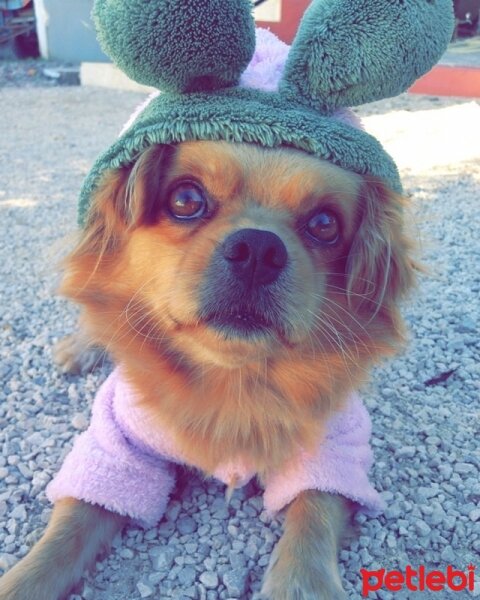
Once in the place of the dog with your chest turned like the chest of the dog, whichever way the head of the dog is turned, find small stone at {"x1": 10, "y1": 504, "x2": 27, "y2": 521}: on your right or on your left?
on your right

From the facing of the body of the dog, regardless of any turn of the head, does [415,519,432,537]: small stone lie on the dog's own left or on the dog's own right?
on the dog's own left

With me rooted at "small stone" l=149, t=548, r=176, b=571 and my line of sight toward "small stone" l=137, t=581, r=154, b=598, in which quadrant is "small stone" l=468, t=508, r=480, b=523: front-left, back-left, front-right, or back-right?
back-left

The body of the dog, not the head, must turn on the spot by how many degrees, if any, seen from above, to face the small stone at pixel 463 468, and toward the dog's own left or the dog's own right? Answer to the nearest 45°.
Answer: approximately 90° to the dog's own left

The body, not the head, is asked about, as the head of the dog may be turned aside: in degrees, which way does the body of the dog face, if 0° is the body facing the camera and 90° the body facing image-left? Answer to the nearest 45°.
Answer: approximately 0°

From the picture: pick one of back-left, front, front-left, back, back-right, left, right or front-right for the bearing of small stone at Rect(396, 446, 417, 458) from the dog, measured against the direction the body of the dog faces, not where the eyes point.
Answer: left
